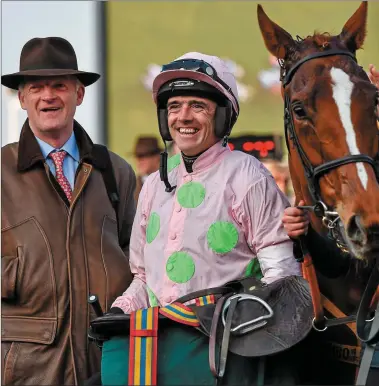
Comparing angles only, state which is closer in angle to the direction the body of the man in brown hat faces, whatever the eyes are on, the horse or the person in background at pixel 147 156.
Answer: the horse

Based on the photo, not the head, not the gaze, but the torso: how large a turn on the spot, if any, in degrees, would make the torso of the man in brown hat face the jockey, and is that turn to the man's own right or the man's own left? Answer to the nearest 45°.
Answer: approximately 45° to the man's own left

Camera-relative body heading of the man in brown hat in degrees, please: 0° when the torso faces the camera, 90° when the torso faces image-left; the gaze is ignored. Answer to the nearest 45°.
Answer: approximately 0°

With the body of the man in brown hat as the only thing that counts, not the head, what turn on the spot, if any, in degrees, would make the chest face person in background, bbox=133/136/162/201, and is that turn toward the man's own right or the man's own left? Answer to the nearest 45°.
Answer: approximately 180°

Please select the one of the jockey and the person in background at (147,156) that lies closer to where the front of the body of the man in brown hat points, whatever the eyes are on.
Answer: the jockey

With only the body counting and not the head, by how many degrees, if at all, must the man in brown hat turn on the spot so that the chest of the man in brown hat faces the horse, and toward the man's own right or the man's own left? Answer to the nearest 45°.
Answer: approximately 45° to the man's own left
